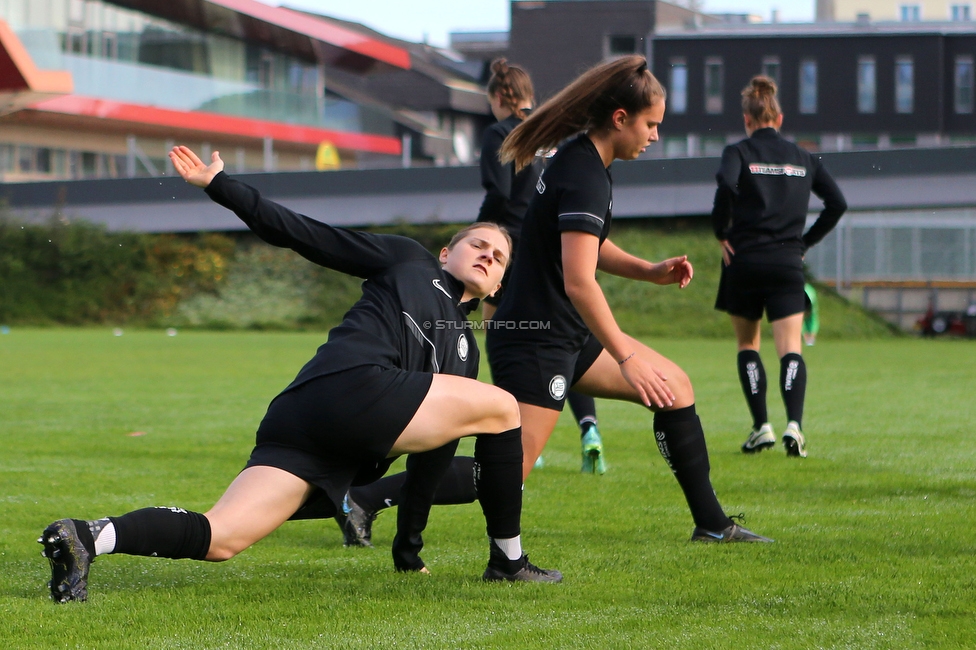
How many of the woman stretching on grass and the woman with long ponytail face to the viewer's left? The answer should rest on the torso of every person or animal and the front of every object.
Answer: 0

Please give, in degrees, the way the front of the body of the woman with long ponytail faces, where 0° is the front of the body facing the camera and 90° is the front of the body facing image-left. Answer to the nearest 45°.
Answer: approximately 270°

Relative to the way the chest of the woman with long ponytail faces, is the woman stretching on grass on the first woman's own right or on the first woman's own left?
on the first woman's own right

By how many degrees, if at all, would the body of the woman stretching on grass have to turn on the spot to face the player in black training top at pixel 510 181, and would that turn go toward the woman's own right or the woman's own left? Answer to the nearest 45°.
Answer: approximately 135° to the woman's own left

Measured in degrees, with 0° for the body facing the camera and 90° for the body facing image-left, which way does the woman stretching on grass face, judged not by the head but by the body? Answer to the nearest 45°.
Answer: approximately 315°

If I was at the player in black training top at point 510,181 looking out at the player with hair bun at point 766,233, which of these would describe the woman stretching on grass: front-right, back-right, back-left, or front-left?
back-right

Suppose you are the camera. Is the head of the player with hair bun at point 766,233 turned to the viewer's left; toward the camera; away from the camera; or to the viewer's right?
away from the camera

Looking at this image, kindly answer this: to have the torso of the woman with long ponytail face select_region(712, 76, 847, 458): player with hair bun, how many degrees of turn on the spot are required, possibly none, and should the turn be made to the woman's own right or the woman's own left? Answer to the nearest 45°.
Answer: approximately 90° to the woman's own left

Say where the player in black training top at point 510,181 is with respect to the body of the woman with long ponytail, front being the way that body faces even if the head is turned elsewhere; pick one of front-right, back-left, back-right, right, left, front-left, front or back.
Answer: left

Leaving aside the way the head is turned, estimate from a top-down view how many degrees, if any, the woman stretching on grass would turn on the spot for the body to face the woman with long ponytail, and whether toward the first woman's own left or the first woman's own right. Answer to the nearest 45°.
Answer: approximately 90° to the first woman's own left
